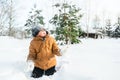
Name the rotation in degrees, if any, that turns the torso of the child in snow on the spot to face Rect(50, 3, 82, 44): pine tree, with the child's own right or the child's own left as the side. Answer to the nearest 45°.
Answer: approximately 180°

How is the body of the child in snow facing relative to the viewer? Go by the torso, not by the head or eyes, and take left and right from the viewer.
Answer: facing the viewer
